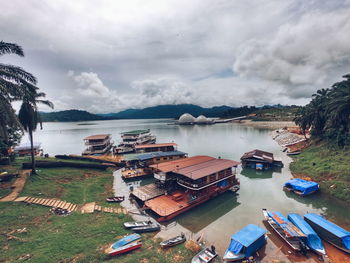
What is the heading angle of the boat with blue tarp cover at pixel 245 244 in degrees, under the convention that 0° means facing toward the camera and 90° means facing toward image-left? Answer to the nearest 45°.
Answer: approximately 45°

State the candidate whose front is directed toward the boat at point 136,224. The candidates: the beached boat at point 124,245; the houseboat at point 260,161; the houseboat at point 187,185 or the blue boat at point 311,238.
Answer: the houseboat at point 187,185

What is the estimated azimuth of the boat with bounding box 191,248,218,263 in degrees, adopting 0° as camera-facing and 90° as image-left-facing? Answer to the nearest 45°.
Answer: approximately 45°

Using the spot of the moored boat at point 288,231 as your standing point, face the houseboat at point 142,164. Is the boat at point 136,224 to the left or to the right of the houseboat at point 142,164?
left

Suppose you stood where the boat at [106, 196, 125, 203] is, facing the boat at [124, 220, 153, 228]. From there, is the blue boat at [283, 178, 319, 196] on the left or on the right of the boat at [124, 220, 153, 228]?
left

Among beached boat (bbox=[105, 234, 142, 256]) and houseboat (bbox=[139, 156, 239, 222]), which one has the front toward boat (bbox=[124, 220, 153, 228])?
the houseboat

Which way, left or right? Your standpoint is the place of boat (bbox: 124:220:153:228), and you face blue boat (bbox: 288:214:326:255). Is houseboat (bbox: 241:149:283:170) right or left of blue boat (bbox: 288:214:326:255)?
left

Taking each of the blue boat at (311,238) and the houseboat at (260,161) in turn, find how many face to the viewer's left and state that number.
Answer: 0

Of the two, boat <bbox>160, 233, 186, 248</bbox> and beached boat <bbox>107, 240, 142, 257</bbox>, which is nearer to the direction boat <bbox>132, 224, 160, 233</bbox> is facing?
the beached boat

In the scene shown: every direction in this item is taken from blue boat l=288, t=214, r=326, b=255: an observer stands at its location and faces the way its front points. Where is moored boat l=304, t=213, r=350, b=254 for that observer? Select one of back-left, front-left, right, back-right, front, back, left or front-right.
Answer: left

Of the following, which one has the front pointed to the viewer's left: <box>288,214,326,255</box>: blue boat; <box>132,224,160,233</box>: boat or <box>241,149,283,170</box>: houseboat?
the boat
